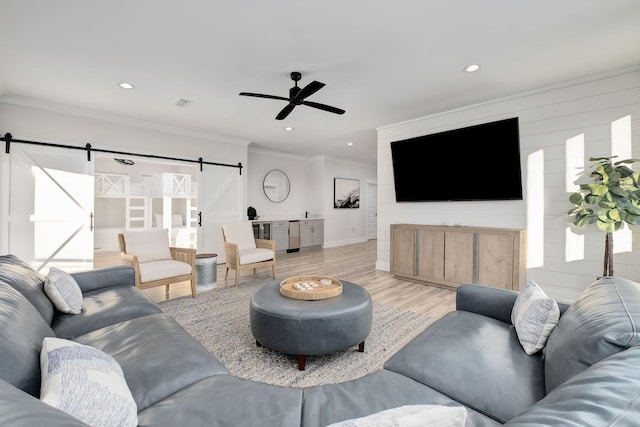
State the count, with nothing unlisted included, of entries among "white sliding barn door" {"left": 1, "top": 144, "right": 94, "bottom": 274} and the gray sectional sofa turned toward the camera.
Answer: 1

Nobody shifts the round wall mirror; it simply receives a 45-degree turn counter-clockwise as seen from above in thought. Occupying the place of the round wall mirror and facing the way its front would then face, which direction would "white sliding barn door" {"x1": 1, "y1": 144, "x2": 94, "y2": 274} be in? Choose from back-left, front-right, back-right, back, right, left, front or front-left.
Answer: back-right

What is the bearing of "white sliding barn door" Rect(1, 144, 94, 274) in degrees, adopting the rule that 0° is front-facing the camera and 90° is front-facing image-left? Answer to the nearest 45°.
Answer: approximately 0°

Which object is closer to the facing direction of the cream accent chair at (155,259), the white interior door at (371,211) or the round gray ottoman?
the round gray ottoman

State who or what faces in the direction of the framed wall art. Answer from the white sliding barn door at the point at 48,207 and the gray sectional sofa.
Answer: the gray sectional sofa

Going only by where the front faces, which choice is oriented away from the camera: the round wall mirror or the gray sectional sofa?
the gray sectional sofa

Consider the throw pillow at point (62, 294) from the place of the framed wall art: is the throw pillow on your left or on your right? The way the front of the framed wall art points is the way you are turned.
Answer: on your right

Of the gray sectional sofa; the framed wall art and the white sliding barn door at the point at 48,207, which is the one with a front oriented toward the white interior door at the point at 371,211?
the gray sectional sofa

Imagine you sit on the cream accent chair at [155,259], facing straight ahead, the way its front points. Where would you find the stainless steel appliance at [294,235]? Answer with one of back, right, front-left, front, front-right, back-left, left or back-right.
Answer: left

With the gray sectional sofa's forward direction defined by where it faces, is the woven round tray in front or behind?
in front

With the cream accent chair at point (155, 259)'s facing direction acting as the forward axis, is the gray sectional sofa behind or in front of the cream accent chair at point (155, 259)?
in front

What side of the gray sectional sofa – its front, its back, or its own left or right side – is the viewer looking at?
back

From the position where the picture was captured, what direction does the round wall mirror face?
facing the viewer and to the right of the viewer

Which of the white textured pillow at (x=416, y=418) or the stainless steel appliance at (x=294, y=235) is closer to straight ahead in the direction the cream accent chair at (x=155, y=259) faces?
the white textured pillow

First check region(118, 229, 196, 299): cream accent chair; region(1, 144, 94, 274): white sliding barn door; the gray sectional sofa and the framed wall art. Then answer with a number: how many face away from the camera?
1

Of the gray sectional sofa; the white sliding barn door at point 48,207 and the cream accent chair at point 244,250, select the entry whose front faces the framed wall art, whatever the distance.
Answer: the gray sectional sofa

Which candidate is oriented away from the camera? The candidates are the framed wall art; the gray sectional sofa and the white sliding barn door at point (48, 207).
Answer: the gray sectional sofa

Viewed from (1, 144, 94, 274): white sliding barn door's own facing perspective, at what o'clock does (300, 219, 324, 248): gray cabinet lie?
The gray cabinet is roughly at 9 o'clock from the white sliding barn door.
